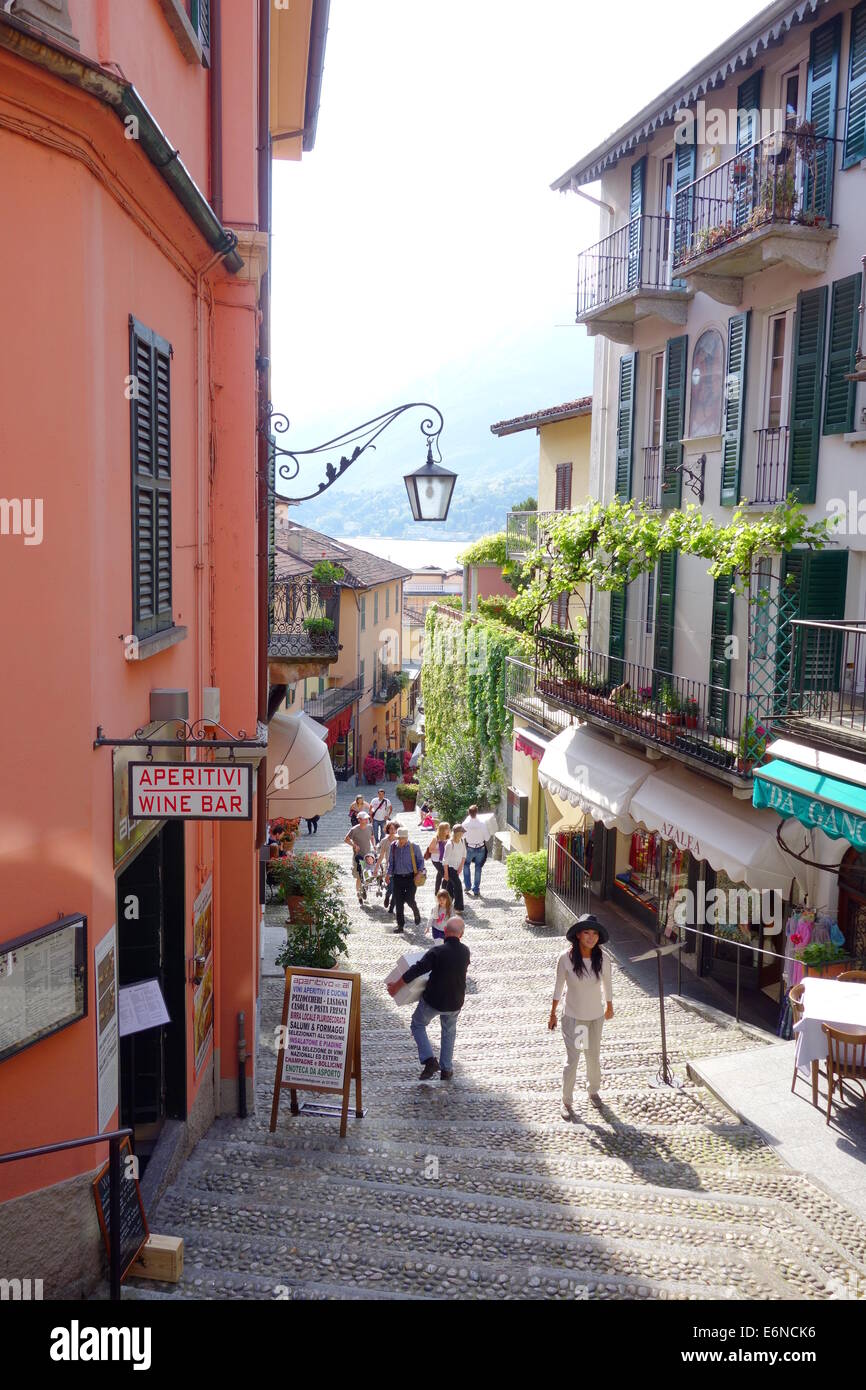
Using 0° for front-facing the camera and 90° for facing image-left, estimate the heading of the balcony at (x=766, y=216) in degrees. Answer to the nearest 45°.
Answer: approximately 45°

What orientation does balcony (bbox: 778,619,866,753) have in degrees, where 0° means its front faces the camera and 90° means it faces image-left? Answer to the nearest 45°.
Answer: approximately 45°

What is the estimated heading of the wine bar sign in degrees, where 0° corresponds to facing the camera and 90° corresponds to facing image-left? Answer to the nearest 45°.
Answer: approximately 0°

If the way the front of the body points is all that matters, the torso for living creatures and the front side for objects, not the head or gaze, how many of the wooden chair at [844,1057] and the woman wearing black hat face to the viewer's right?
0

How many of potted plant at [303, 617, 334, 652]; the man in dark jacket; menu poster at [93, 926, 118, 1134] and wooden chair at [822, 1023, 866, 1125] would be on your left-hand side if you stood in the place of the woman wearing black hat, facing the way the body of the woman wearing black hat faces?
1

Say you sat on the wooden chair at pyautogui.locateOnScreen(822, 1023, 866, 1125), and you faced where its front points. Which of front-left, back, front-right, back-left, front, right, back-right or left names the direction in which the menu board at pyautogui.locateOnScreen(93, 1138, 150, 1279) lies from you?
back-left

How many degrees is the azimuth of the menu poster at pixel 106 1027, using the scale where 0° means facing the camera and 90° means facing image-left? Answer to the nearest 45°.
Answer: approximately 270°

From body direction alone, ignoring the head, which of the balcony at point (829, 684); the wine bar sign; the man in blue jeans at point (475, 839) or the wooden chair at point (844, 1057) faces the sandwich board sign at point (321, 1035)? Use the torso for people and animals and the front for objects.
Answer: the balcony

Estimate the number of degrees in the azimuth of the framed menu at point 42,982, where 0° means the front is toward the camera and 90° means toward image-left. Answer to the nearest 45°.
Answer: approximately 315°

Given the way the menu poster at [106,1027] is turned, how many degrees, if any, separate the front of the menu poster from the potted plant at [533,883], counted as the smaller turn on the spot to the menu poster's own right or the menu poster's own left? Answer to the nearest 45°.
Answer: approximately 45° to the menu poster's own left

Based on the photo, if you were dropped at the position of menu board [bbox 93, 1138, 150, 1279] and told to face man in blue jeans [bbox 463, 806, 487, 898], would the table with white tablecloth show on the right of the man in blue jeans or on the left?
right

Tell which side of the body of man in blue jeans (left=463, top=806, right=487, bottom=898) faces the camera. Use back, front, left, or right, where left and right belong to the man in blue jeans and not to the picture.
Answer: back

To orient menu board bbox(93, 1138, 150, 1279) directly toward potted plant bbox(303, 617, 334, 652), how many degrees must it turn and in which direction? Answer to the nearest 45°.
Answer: approximately 135° to its left
